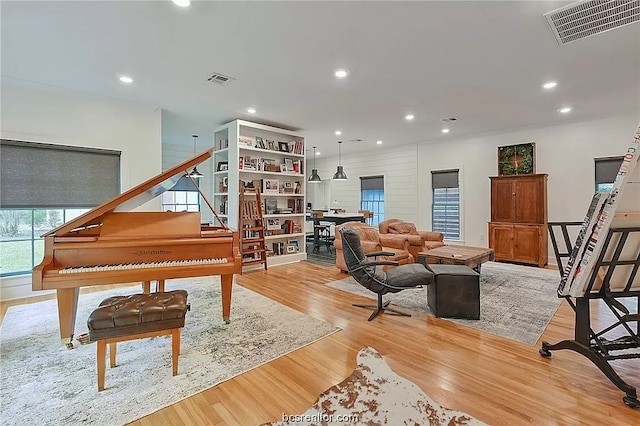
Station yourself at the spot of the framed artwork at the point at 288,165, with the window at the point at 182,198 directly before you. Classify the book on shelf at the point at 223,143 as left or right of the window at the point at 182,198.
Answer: left

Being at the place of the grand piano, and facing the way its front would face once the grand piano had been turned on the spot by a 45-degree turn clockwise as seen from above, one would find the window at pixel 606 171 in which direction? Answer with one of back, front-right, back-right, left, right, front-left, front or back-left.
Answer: back-left

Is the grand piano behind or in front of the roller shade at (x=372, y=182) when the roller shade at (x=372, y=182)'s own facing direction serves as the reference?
in front

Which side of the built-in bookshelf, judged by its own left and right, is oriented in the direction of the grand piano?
right

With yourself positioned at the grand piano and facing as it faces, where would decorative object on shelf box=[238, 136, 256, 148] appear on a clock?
The decorative object on shelf is roughly at 7 o'clock from the grand piano.

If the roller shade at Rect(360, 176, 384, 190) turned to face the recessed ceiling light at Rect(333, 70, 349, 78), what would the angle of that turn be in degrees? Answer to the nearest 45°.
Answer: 0° — it already faces it

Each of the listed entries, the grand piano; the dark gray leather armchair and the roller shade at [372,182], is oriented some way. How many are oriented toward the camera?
2

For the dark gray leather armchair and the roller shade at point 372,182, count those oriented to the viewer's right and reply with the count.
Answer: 1

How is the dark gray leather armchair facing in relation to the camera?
to the viewer's right

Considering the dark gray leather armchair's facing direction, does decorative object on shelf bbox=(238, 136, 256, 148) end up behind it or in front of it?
behind

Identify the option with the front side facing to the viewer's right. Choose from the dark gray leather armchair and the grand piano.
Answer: the dark gray leather armchair
